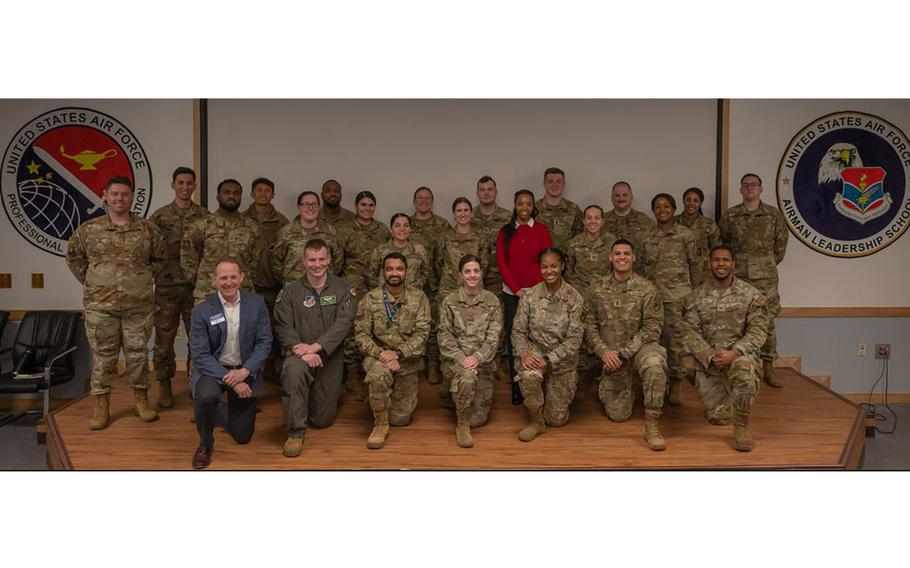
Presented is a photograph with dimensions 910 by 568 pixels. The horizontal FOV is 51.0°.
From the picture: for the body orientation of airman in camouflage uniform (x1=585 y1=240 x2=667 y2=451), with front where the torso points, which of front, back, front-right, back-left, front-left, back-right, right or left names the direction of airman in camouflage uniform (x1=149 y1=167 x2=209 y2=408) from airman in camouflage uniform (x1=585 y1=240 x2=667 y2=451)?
right

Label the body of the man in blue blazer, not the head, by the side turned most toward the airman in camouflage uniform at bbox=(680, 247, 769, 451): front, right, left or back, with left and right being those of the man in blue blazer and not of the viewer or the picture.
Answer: left

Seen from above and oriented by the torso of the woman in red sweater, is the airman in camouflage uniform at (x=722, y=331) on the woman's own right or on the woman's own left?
on the woman's own left

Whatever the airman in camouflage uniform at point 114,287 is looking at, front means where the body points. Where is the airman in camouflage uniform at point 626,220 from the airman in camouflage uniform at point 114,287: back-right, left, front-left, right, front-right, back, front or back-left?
left

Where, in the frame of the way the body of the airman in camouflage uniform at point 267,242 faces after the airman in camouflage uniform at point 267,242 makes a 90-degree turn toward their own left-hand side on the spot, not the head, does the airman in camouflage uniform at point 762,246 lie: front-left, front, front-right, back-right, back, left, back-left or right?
front
